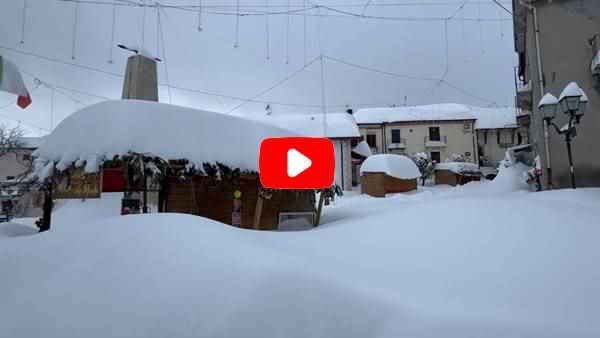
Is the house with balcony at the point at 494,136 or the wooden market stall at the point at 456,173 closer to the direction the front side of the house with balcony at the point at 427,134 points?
the wooden market stall

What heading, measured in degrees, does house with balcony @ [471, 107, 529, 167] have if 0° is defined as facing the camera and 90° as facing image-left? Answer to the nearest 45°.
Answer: approximately 0°

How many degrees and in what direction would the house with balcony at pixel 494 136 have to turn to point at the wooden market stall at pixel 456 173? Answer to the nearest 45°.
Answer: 0° — it already faces it

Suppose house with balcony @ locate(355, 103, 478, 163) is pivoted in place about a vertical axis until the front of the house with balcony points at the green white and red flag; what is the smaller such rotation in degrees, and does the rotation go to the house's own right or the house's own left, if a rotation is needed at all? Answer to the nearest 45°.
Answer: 0° — it already faces it

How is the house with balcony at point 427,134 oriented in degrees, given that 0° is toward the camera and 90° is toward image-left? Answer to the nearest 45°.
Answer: approximately 0°

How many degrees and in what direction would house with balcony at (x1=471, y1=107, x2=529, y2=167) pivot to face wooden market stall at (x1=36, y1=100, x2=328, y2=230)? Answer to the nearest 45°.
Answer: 0° — it already faces it

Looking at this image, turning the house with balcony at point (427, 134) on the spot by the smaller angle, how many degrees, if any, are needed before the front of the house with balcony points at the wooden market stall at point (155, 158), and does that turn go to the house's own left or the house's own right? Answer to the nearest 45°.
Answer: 0° — it already faces it

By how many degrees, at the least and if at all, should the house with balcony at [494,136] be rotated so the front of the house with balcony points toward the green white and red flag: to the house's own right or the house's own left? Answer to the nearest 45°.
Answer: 0° — it already faces it

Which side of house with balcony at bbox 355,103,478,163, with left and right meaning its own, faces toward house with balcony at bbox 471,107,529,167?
left

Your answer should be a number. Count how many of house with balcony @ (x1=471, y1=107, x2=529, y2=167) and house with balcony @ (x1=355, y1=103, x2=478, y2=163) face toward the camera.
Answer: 2

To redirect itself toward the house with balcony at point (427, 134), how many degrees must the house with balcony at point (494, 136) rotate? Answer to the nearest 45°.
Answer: approximately 45° to its right
